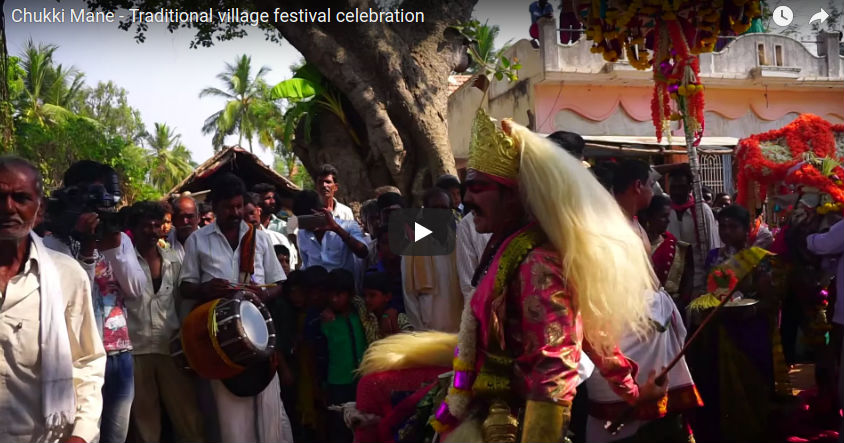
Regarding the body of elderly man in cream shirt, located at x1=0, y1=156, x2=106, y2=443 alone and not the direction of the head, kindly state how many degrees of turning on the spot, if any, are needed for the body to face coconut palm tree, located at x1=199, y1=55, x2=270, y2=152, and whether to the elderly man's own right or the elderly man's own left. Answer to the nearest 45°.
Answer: approximately 180°

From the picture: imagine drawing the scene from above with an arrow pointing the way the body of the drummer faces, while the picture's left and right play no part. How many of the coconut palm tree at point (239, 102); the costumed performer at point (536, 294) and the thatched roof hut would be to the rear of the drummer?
2

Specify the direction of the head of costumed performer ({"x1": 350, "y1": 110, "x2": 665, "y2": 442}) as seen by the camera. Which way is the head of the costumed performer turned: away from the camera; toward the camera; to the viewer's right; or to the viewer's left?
to the viewer's left

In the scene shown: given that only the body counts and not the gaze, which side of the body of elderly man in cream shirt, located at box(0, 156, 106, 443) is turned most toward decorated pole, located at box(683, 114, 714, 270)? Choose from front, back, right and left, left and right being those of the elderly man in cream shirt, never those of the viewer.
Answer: left

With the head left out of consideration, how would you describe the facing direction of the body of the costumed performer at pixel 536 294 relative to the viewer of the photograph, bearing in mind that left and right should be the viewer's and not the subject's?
facing to the left of the viewer

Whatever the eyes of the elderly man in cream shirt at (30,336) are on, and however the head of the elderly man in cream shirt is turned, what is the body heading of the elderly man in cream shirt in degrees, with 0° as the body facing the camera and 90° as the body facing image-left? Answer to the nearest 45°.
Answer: approximately 0°

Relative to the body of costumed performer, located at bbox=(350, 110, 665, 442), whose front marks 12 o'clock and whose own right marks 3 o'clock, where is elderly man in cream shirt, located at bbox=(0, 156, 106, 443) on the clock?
The elderly man in cream shirt is roughly at 12 o'clock from the costumed performer.

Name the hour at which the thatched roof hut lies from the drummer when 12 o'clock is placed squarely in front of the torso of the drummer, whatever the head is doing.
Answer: The thatched roof hut is roughly at 6 o'clock from the drummer.
